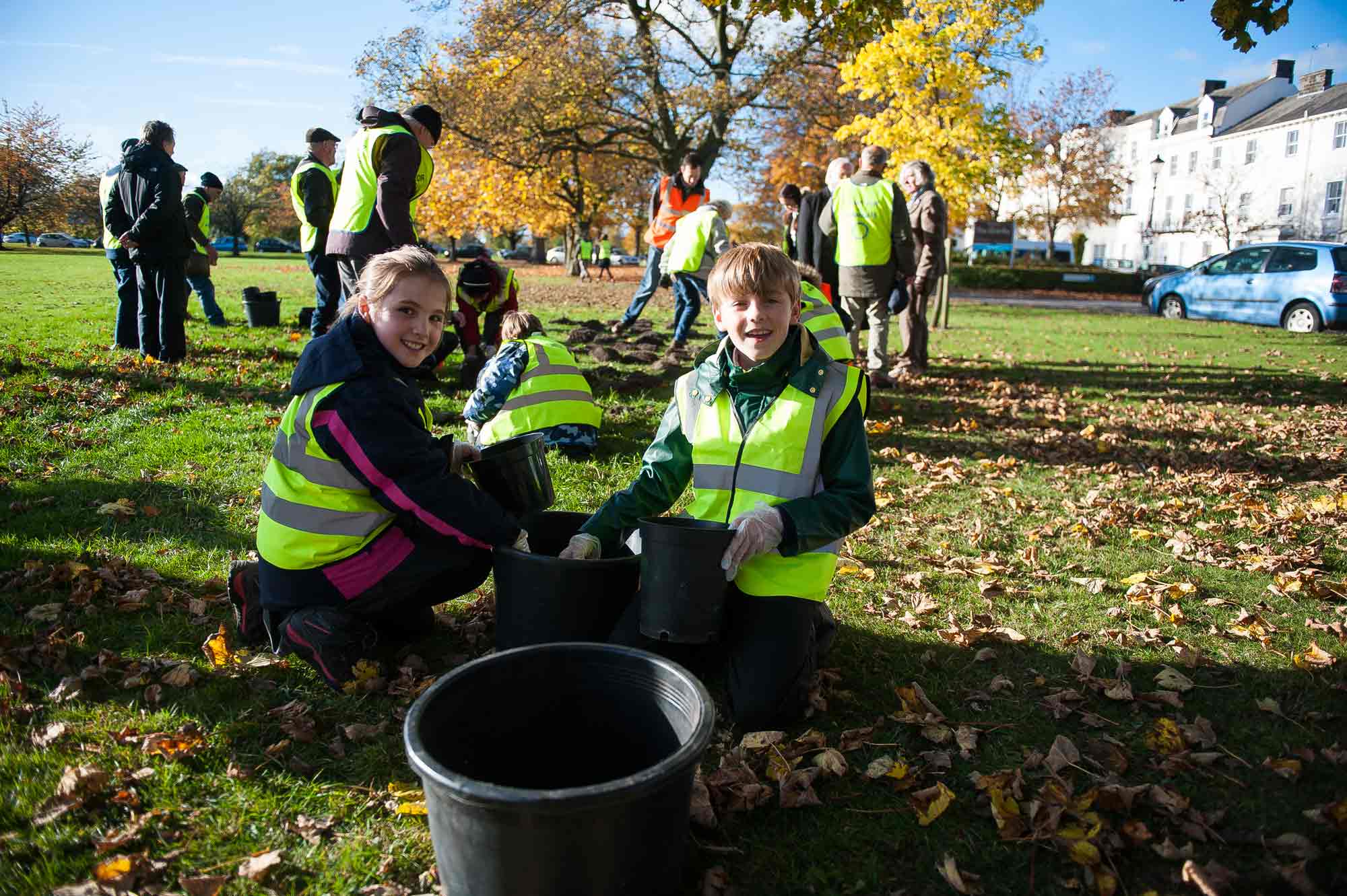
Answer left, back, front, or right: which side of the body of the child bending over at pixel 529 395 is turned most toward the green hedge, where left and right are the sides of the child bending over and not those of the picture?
right

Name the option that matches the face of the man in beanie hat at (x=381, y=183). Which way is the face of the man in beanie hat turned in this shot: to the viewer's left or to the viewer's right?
to the viewer's right
